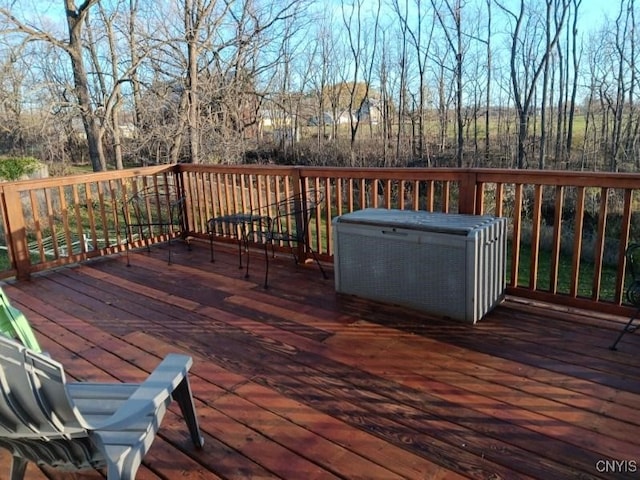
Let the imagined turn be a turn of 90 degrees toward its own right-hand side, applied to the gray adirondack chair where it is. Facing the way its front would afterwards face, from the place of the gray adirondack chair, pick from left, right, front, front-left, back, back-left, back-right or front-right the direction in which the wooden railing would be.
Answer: left

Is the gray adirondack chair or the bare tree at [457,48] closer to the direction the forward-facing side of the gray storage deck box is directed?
the gray adirondack chair

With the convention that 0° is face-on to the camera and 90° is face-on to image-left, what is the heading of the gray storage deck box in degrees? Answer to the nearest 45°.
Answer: approximately 45°

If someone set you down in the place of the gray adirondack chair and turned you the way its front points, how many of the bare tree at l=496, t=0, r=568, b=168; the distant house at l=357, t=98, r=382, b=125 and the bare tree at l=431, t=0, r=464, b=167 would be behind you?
0

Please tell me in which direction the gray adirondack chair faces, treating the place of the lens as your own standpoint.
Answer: facing away from the viewer and to the right of the viewer

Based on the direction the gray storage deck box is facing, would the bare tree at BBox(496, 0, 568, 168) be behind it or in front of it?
behind

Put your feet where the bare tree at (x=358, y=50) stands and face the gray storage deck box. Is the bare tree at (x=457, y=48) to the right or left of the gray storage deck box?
left

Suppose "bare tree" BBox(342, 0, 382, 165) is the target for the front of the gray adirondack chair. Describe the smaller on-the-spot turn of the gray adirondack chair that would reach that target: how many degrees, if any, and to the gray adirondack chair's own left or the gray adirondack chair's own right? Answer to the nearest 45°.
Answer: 0° — it already faces it

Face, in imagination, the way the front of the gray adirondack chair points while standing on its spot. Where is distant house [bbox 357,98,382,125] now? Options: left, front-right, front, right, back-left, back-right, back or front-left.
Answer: front

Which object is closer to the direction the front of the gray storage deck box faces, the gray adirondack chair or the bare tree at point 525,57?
the gray adirondack chair

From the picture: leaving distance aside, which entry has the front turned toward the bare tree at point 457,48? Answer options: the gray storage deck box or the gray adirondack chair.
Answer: the gray adirondack chair

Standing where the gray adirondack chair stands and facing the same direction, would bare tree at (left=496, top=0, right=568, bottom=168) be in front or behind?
in front

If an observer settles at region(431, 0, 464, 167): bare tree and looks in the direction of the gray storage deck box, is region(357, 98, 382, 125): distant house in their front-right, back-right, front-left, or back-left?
back-right

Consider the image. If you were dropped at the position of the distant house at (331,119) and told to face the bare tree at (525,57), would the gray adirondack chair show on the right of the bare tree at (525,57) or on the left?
right

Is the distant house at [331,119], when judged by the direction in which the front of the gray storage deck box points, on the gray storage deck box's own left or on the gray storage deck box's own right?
on the gray storage deck box's own right

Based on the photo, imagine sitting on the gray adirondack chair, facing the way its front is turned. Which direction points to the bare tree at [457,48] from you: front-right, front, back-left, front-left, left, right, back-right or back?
front
